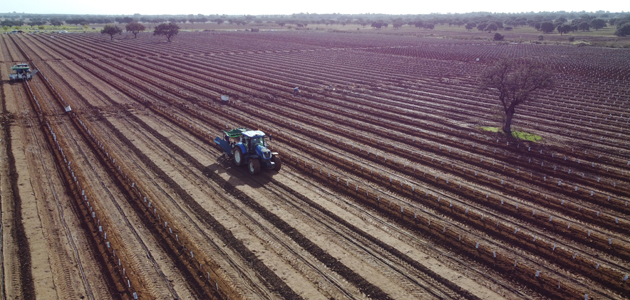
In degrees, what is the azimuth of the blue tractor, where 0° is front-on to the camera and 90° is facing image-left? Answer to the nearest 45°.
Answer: approximately 315°

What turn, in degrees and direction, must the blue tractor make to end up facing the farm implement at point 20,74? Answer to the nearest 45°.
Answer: approximately 180°
